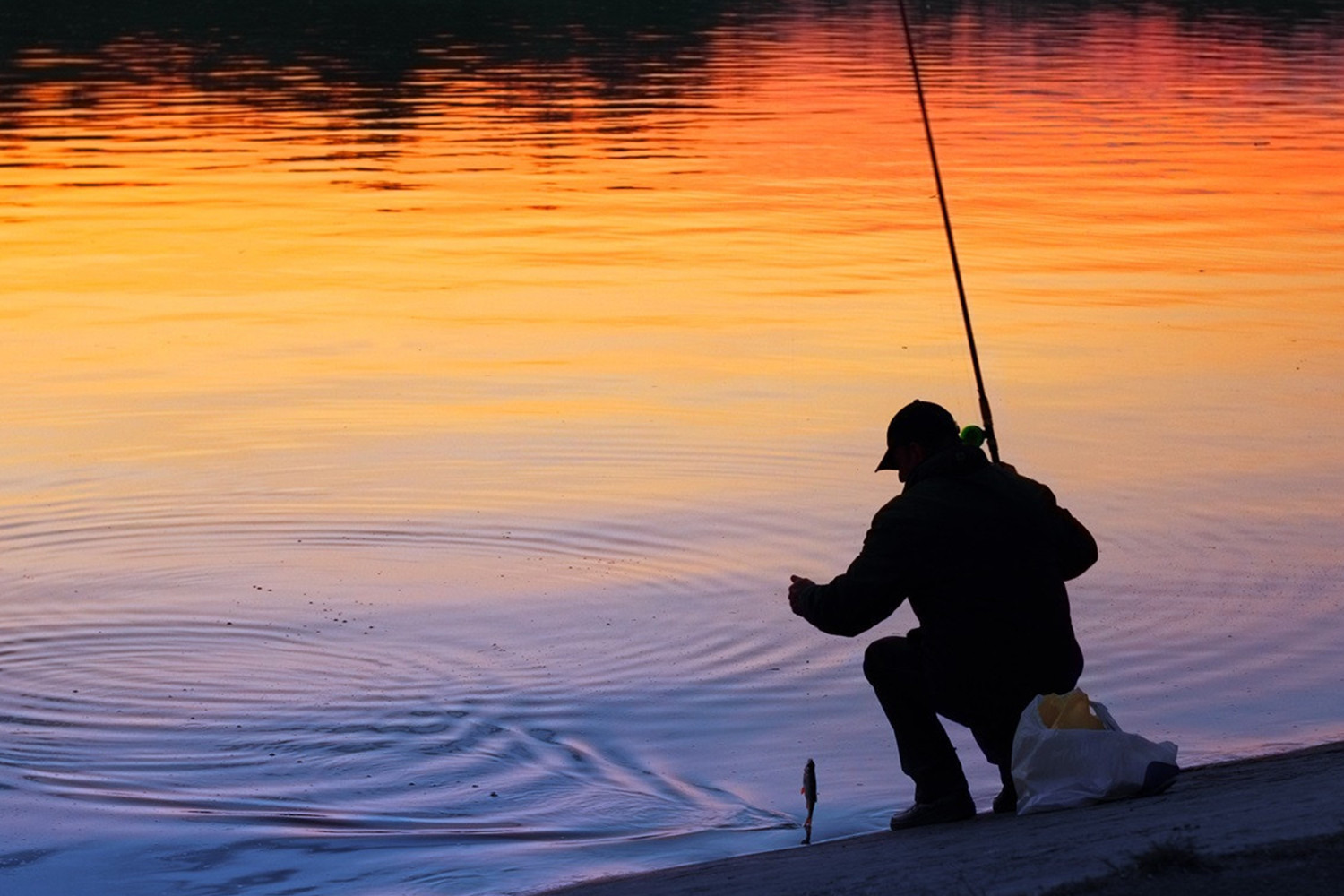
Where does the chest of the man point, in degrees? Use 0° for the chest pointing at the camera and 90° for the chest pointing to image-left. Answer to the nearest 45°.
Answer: approximately 135°

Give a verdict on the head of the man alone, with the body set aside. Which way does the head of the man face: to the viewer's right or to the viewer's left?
to the viewer's left
